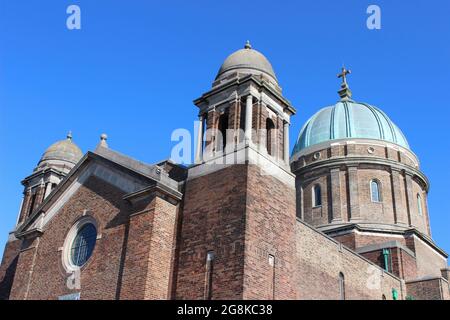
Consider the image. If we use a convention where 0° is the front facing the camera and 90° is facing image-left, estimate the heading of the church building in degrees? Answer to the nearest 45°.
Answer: approximately 45°
